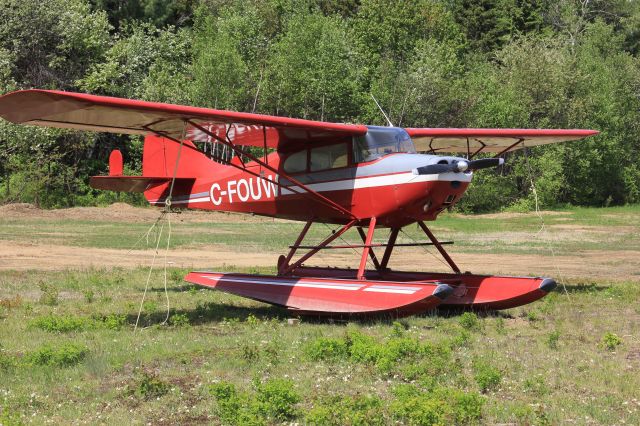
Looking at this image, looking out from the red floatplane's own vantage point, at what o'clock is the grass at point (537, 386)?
The grass is roughly at 1 o'clock from the red floatplane.

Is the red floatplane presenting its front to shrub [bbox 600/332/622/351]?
yes

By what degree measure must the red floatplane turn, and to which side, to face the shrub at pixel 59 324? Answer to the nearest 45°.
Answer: approximately 90° to its right

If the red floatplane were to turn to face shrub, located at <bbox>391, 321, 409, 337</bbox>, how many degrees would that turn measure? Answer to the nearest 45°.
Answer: approximately 45° to its right

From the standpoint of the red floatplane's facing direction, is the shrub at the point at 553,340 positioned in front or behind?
in front

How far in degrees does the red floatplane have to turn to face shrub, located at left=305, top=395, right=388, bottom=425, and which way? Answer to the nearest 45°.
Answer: approximately 45° to its right

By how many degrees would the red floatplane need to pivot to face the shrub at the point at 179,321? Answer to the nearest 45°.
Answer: approximately 90° to its right

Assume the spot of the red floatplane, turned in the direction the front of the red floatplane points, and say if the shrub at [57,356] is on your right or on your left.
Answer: on your right

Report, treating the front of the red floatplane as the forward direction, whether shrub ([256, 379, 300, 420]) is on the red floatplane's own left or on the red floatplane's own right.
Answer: on the red floatplane's own right

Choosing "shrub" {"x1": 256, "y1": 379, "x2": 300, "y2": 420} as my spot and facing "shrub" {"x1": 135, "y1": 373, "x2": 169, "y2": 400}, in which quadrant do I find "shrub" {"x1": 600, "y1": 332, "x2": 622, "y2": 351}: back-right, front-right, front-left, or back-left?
back-right

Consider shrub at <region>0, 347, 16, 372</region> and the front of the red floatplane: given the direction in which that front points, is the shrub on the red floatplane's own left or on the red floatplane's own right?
on the red floatplane's own right

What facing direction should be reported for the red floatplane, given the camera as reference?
facing the viewer and to the right of the viewer

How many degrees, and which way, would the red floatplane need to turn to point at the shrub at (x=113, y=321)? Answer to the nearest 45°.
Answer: approximately 90° to its right
